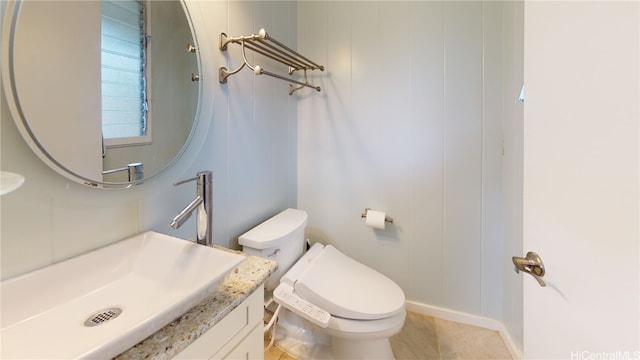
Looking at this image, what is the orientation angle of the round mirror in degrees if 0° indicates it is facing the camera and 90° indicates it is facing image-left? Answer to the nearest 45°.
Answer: approximately 315°

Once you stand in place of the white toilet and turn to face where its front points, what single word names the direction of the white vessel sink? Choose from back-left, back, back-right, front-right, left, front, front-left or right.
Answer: right

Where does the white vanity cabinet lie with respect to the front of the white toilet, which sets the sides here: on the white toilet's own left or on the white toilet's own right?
on the white toilet's own right

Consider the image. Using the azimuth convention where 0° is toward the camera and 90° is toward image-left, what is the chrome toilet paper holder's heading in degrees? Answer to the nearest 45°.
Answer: approximately 45°

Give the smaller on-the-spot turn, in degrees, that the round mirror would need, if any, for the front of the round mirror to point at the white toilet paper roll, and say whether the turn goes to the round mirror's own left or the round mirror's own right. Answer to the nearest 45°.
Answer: approximately 45° to the round mirror's own left

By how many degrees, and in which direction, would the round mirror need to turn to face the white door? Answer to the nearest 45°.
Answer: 0° — it already faces it
